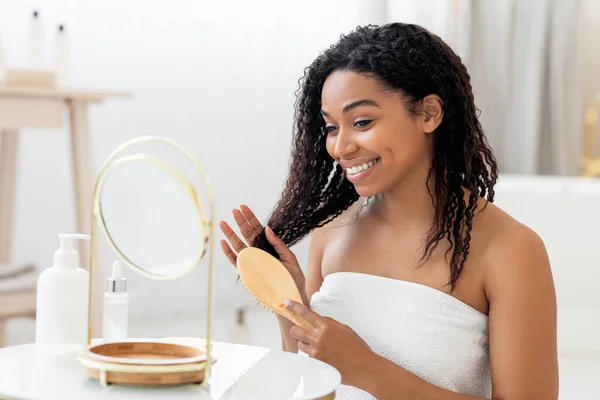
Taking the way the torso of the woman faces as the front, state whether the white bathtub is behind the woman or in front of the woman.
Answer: behind

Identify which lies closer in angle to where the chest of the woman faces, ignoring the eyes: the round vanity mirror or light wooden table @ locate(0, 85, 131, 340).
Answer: the round vanity mirror

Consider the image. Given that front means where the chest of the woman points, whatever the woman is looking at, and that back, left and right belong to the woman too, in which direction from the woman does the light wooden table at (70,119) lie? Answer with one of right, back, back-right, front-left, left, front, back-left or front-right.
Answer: right

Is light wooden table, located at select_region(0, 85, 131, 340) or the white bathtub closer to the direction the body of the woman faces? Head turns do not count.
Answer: the light wooden table

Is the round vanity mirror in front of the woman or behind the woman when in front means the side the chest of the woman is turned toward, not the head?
in front

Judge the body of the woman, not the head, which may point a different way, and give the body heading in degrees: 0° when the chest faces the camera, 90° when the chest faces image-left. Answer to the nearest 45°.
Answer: approximately 45°

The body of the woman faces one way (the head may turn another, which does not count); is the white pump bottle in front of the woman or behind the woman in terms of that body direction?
in front

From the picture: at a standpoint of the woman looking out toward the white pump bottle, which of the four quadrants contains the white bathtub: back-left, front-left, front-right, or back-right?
back-right
